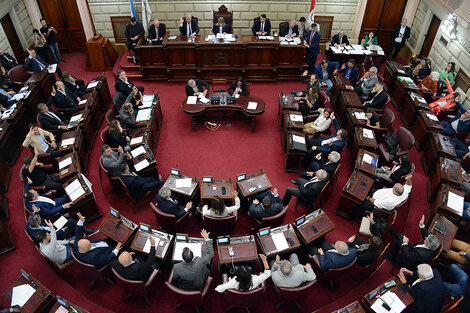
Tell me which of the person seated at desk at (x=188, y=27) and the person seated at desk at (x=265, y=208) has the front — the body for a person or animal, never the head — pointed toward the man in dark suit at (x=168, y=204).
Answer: the person seated at desk at (x=188, y=27)

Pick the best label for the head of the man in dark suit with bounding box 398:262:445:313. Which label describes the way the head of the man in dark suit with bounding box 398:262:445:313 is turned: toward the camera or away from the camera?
away from the camera

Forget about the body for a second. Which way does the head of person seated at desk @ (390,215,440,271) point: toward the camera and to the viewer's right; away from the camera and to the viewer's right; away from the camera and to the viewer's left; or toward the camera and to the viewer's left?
away from the camera and to the viewer's left

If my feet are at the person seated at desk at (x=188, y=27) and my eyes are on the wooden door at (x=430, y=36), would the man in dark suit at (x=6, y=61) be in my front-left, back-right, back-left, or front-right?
back-right

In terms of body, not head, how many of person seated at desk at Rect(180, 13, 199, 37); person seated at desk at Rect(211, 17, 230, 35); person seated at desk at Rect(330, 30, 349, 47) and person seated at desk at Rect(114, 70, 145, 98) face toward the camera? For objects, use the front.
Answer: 3

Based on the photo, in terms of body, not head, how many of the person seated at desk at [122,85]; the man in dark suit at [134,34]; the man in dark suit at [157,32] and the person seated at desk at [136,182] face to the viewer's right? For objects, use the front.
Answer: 2

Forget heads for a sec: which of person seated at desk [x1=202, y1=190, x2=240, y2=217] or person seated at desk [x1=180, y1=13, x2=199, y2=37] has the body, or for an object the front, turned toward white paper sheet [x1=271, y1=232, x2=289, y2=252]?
person seated at desk [x1=180, y1=13, x2=199, y2=37]

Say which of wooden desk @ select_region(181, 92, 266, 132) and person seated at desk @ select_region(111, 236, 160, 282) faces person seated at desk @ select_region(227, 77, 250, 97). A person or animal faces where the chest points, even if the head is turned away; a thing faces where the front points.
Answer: person seated at desk @ select_region(111, 236, 160, 282)

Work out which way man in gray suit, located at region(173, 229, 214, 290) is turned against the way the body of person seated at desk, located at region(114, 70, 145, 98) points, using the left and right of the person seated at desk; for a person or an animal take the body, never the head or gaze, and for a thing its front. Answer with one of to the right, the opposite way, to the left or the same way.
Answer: to the left

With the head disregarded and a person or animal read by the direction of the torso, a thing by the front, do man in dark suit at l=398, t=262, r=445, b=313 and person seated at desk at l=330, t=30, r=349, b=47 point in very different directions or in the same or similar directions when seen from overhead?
very different directions

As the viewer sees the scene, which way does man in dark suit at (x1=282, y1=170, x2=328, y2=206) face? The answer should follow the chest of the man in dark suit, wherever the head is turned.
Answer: to the viewer's left

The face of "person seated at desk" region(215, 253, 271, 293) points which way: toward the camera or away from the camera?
away from the camera

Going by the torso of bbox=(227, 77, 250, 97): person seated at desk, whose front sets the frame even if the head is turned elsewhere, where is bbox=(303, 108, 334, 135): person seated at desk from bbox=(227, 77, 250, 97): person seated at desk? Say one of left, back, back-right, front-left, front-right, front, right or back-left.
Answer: front-left

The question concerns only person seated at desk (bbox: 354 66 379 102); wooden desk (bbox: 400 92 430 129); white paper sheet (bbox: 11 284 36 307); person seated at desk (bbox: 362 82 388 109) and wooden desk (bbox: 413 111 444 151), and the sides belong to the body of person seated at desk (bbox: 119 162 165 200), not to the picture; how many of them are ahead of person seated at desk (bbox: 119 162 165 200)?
4
